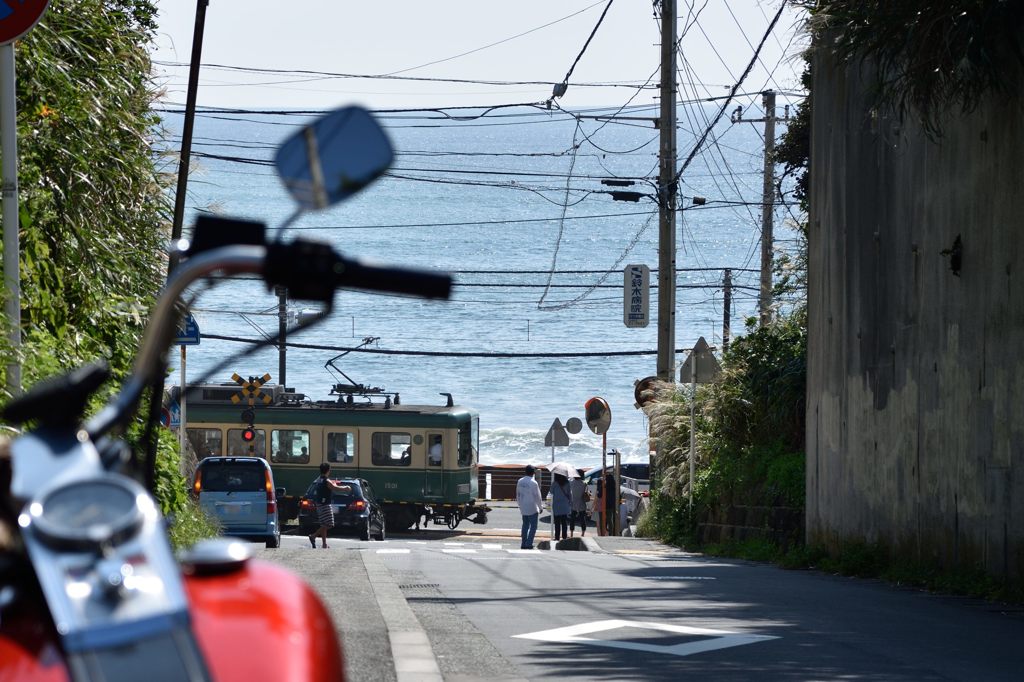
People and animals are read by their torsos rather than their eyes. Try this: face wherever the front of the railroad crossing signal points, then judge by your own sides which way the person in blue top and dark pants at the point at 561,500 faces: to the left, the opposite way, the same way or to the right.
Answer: the opposite way

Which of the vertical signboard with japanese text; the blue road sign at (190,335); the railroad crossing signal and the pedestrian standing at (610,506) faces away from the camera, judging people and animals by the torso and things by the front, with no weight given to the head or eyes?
the pedestrian standing

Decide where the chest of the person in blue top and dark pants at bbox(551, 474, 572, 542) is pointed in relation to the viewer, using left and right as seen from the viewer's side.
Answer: facing away from the viewer

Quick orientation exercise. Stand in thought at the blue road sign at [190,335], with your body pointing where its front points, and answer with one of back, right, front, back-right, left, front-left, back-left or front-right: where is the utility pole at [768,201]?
back-left

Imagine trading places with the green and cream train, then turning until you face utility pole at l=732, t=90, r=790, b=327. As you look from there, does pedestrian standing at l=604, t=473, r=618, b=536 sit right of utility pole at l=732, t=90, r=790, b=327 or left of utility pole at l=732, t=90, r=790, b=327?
right

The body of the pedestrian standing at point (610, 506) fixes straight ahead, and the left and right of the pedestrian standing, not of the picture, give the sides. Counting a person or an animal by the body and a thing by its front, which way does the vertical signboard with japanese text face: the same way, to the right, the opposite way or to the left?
the opposite way

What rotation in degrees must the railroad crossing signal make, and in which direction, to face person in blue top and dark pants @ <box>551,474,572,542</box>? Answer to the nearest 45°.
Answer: approximately 45° to its left

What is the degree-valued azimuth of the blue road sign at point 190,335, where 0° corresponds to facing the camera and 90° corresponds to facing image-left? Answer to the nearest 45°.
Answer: approximately 0°

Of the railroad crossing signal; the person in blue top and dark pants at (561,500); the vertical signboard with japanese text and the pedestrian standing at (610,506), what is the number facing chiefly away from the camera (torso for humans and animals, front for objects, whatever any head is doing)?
2

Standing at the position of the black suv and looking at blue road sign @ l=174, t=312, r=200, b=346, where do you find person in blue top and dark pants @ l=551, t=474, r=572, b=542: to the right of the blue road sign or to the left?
left

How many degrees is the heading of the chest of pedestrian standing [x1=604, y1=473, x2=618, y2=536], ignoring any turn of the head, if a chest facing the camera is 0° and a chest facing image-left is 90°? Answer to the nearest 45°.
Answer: approximately 180°

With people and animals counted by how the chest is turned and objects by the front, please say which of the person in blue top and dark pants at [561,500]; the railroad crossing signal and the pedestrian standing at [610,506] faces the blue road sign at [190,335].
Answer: the railroad crossing signal

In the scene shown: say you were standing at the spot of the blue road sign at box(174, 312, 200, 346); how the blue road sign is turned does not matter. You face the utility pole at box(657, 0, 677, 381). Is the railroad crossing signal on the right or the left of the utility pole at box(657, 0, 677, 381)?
left
